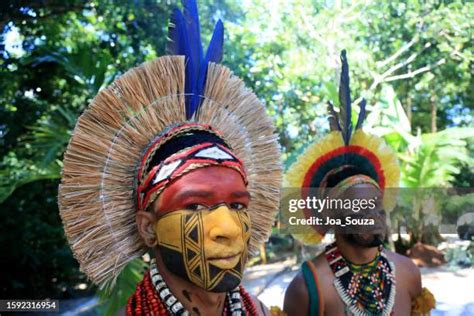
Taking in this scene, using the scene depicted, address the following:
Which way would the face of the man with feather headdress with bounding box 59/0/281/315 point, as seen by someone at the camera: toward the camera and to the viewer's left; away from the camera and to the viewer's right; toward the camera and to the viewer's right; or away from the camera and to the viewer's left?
toward the camera and to the viewer's right

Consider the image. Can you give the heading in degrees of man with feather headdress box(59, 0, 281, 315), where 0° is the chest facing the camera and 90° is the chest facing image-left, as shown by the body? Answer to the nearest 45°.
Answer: approximately 315°
